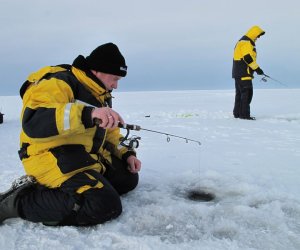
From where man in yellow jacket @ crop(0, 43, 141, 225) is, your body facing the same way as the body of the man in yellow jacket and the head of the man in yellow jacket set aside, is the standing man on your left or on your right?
on your left

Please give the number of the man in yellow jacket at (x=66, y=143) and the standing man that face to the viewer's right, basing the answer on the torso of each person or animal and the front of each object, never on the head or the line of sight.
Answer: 2

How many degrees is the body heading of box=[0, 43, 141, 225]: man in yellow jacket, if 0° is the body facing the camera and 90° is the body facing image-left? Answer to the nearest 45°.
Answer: approximately 270°

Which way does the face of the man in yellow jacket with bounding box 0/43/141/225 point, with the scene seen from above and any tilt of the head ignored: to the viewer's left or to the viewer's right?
to the viewer's right

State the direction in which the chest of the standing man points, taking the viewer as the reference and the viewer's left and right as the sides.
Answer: facing to the right of the viewer

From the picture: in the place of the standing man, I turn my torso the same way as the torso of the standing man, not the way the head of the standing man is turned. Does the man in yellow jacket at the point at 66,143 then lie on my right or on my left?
on my right

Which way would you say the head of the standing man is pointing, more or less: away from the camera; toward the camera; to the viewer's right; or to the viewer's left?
to the viewer's right
